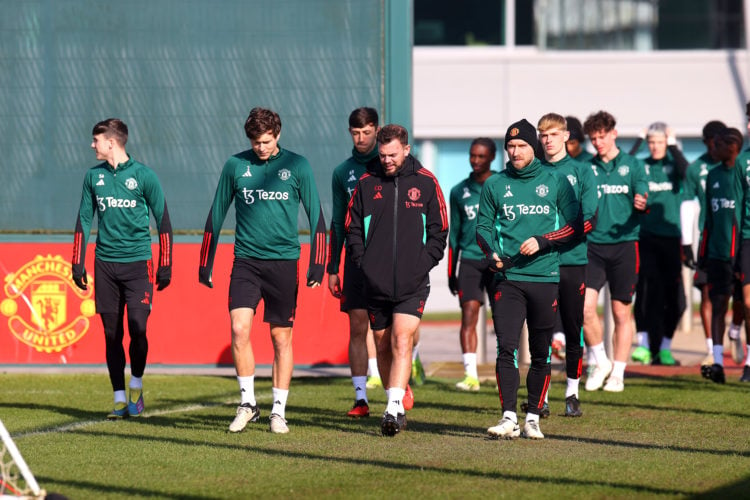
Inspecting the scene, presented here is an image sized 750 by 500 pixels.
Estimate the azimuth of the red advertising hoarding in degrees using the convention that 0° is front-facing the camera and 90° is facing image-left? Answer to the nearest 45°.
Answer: approximately 0°
